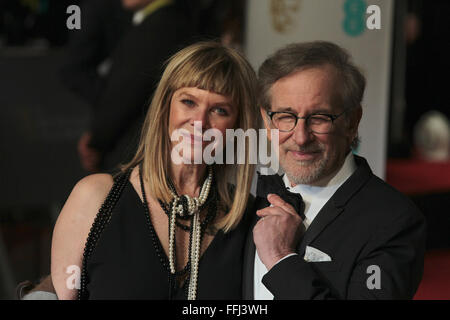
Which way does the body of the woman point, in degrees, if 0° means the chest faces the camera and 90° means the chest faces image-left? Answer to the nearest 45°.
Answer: approximately 0°

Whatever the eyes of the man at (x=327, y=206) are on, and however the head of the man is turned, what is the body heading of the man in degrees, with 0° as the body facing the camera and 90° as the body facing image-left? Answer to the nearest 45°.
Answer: approximately 45°
